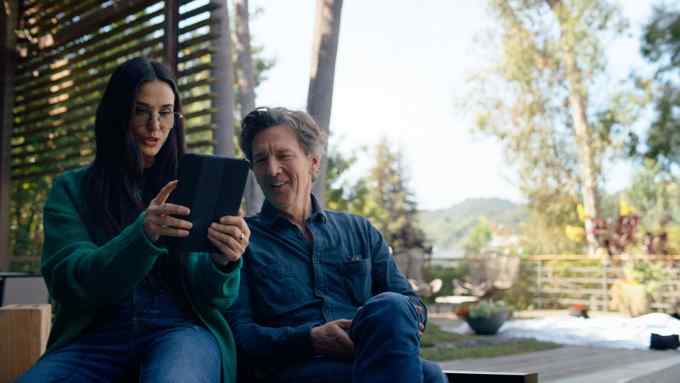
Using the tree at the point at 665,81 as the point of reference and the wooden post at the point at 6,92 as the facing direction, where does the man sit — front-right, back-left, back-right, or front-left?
front-left

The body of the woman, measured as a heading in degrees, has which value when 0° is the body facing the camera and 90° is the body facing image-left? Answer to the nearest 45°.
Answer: approximately 315°

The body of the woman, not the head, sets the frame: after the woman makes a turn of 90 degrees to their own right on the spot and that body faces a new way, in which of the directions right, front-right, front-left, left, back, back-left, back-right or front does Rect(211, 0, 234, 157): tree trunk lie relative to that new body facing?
back-right

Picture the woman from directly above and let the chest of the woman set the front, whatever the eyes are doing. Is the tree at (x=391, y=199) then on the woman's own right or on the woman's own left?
on the woman's own left

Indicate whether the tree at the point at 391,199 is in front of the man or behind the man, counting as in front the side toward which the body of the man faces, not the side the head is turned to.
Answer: behind

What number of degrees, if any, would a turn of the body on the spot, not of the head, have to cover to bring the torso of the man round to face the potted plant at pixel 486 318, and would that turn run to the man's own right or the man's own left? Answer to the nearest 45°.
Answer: approximately 180°

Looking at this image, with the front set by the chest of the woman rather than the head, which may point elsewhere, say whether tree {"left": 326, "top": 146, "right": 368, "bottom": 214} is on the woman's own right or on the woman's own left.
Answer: on the woman's own left

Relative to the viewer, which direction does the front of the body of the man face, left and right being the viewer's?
facing the viewer

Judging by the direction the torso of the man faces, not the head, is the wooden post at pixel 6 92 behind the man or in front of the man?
behind

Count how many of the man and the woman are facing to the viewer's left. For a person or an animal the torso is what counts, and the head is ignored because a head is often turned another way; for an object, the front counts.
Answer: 0

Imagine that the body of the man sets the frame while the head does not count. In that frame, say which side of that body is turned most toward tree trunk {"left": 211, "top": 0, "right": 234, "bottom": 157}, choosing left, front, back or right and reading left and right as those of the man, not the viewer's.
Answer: back

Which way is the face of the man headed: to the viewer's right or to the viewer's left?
to the viewer's left
